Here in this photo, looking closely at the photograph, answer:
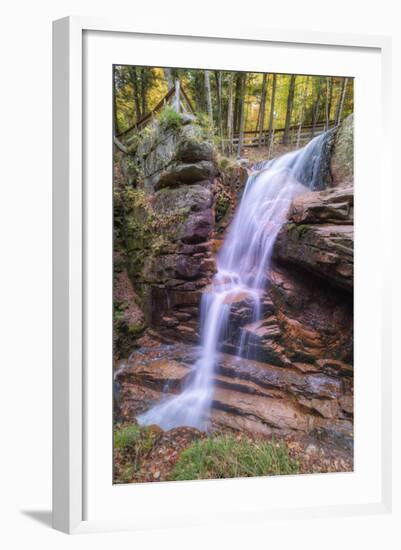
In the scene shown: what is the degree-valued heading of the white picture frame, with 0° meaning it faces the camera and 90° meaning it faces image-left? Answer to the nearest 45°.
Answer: approximately 315°
